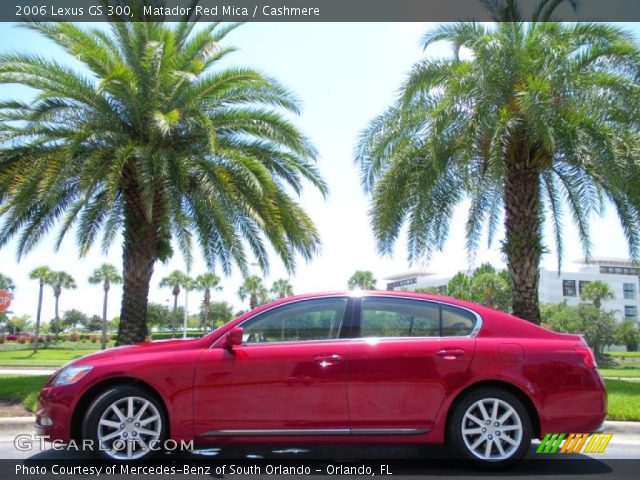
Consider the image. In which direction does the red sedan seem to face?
to the viewer's left

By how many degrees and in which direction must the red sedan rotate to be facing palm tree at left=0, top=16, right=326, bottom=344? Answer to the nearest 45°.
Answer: approximately 45° to its right

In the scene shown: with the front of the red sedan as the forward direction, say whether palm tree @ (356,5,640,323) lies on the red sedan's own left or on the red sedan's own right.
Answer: on the red sedan's own right
